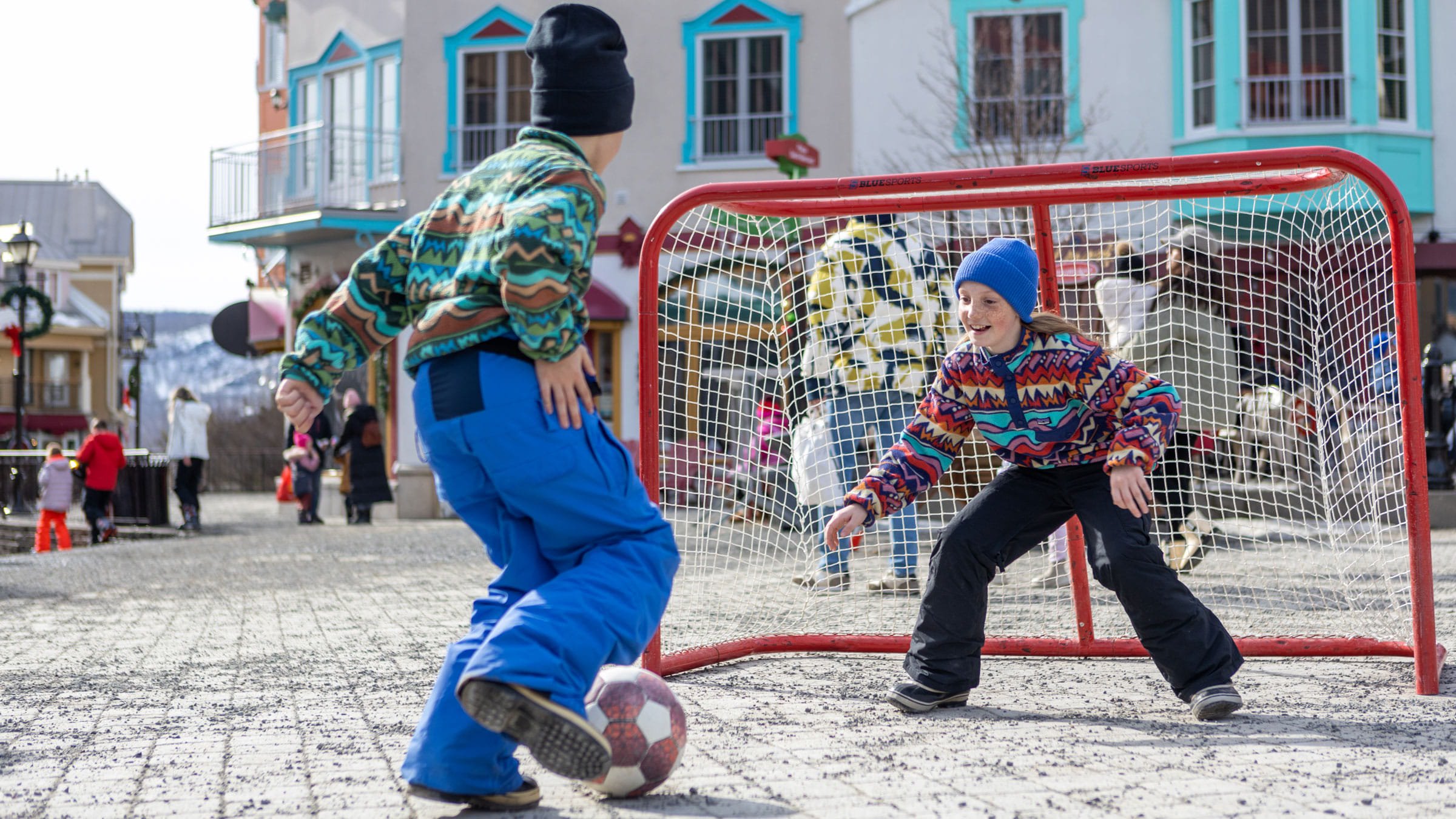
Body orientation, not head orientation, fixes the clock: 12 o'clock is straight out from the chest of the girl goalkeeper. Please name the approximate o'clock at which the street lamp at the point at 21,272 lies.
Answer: The street lamp is roughly at 3 o'clock from the girl goalkeeper.

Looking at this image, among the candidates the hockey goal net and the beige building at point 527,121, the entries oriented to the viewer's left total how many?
0

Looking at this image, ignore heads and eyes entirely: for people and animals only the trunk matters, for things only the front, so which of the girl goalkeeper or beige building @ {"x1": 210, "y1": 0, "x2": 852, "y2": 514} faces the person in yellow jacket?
the beige building

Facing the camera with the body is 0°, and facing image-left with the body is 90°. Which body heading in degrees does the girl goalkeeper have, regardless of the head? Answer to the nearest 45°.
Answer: approximately 45°

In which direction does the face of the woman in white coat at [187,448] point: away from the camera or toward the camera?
away from the camera

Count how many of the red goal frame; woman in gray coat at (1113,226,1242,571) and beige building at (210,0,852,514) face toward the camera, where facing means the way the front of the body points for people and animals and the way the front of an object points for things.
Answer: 2

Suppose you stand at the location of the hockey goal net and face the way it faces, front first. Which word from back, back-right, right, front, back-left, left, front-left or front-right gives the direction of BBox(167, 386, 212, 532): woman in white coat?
back-right

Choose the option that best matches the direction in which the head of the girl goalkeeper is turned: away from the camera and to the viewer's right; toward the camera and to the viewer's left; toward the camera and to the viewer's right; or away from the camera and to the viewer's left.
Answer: toward the camera and to the viewer's left

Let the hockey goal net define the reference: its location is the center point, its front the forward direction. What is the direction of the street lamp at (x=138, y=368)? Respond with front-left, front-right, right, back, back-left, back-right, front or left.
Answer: back-right

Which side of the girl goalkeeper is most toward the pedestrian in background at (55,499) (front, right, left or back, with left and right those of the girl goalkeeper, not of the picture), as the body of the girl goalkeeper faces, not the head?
right

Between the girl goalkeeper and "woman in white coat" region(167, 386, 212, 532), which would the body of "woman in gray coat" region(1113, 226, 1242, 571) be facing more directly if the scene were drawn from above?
the woman in white coat

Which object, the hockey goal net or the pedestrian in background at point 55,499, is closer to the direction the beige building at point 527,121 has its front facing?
the hockey goal net
